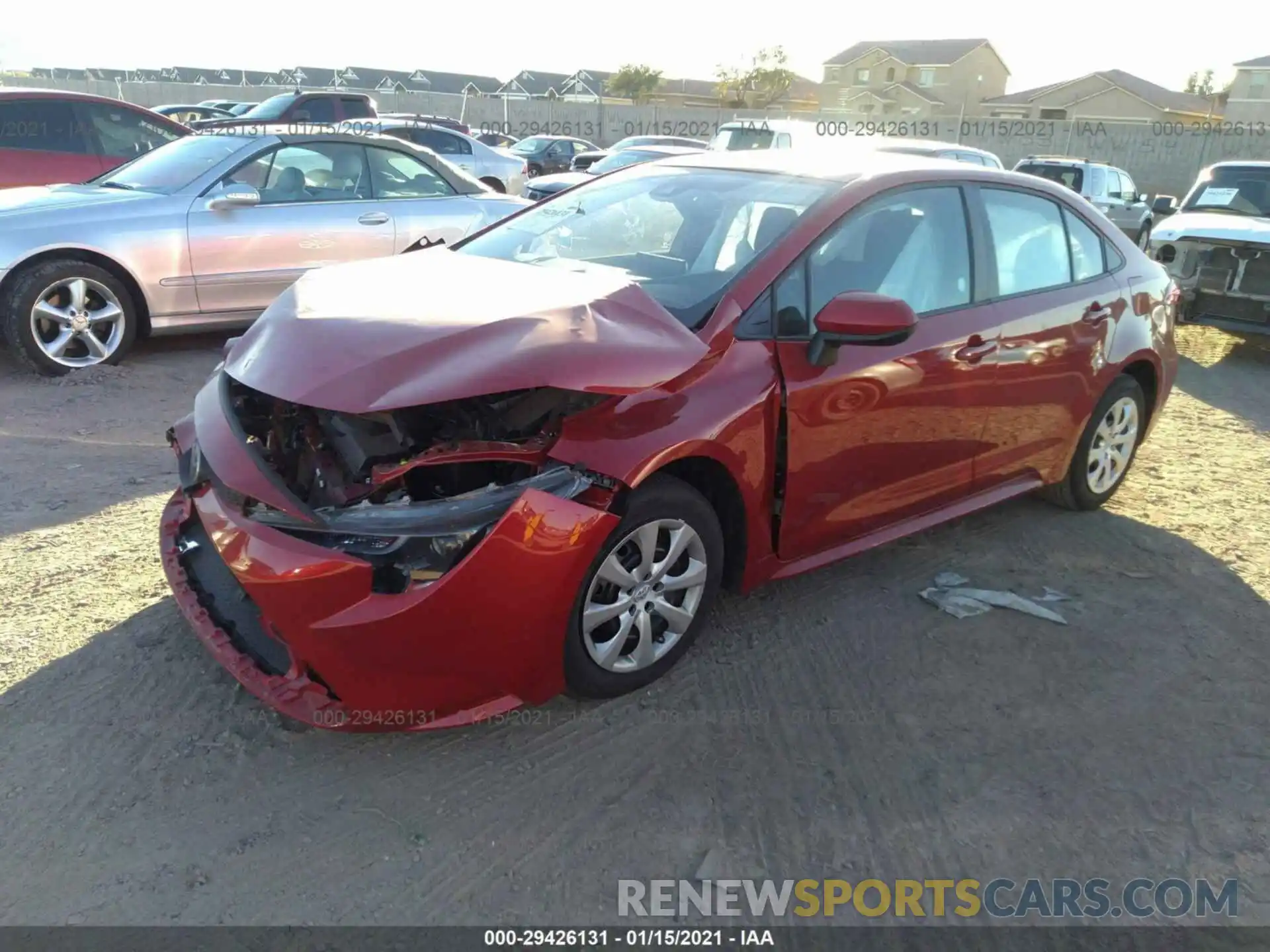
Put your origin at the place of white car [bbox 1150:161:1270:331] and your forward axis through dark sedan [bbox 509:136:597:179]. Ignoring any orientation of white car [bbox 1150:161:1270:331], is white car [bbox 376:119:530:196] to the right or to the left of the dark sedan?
left

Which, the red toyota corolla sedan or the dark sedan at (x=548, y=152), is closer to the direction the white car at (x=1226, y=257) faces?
the red toyota corolla sedan

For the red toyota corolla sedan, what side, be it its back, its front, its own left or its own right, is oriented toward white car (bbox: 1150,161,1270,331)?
back

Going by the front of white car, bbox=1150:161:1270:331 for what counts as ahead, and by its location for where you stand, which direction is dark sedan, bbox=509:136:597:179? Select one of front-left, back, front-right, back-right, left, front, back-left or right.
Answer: back-right

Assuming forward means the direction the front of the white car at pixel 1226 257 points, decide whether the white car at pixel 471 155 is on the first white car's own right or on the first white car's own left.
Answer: on the first white car's own right

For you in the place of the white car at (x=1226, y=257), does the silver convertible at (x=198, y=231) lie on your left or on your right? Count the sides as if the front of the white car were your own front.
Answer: on your right

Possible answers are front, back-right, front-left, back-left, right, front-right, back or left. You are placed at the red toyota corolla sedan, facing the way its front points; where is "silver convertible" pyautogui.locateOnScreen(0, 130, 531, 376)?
right

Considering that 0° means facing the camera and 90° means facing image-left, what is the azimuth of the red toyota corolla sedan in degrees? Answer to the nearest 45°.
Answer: approximately 45°

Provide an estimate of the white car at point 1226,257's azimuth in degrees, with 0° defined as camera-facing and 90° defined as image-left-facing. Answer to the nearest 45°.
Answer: approximately 0°

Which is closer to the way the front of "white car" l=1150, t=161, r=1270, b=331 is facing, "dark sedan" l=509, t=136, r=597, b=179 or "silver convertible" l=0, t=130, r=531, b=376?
the silver convertible

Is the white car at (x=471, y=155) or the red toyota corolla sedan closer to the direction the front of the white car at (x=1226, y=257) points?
the red toyota corolla sedan

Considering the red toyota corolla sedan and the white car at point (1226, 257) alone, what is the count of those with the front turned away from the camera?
0

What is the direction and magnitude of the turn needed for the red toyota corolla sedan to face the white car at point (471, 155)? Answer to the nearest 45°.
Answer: approximately 135° to its right

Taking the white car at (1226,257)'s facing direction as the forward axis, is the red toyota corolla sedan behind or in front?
in front
